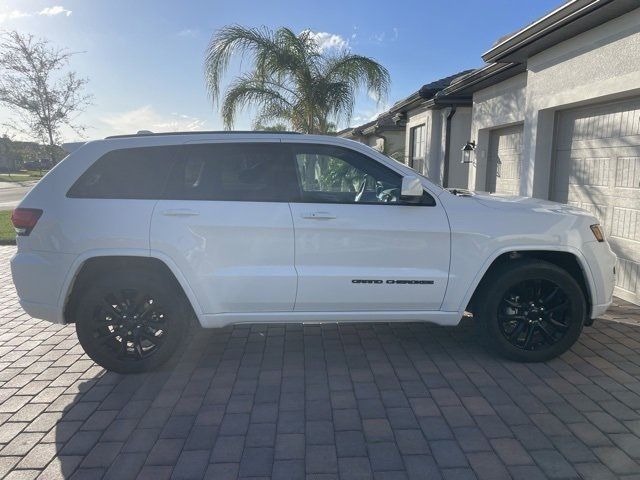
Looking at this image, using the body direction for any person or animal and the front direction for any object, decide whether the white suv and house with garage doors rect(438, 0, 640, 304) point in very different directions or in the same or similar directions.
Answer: very different directions

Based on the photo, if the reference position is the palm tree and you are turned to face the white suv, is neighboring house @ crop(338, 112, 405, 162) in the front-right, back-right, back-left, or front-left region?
back-left

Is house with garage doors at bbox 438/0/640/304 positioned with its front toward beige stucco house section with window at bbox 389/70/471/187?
no

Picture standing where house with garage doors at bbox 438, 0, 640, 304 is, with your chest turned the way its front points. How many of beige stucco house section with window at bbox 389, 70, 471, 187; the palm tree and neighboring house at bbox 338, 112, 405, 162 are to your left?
0

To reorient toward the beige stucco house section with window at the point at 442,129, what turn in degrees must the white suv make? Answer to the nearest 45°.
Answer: approximately 45° to its left

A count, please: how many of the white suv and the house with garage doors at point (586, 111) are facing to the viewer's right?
1

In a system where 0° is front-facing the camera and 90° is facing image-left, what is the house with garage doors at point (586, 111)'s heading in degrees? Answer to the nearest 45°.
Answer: approximately 45°

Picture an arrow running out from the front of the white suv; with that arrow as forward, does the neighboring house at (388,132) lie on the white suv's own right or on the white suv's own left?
on the white suv's own left

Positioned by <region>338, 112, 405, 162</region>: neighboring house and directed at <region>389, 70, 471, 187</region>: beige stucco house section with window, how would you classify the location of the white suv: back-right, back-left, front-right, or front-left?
front-right

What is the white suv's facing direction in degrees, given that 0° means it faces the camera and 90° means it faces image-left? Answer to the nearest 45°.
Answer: approximately 270°

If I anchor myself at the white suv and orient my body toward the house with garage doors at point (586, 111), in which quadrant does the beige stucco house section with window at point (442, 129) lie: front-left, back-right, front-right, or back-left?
front-left

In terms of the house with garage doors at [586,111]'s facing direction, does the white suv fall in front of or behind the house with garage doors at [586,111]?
in front

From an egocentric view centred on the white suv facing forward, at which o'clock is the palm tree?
The palm tree is roughly at 9 o'clock from the white suv.

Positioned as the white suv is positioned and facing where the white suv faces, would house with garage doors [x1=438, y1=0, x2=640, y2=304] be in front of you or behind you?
in front
